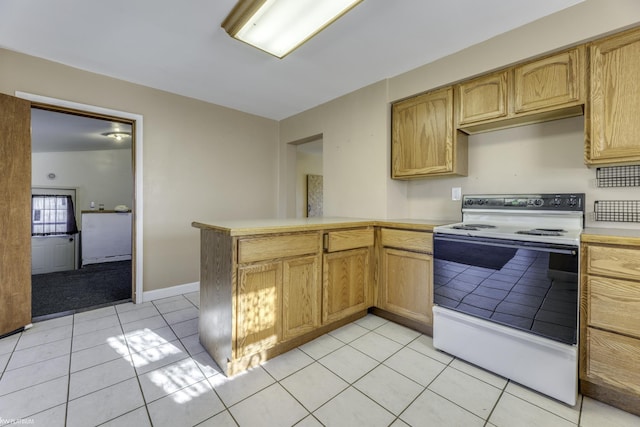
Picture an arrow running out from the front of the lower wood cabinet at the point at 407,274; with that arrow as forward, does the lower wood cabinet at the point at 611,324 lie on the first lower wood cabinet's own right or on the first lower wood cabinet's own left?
on the first lower wood cabinet's own left

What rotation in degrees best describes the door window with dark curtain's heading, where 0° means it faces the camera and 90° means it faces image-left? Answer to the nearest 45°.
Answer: approximately 0°

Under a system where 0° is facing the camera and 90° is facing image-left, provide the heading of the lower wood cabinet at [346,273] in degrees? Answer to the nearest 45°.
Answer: approximately 315°

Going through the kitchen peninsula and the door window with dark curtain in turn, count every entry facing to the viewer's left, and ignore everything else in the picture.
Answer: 0

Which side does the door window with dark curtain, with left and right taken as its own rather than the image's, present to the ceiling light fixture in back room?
front

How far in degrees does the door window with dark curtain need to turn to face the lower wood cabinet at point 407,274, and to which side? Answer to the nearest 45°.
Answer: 0° — it already faces it

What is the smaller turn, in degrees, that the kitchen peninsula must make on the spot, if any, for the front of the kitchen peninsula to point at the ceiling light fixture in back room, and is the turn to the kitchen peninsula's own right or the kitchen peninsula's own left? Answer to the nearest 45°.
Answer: approximately 180°

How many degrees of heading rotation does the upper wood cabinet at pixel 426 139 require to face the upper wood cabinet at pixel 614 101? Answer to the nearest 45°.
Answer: approximately 90° to its left

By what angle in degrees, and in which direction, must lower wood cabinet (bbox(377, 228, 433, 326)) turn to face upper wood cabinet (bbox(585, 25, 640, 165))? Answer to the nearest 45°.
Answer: approximately 135° to its left

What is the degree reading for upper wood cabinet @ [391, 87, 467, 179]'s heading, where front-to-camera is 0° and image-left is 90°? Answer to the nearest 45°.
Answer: approximately 45°
